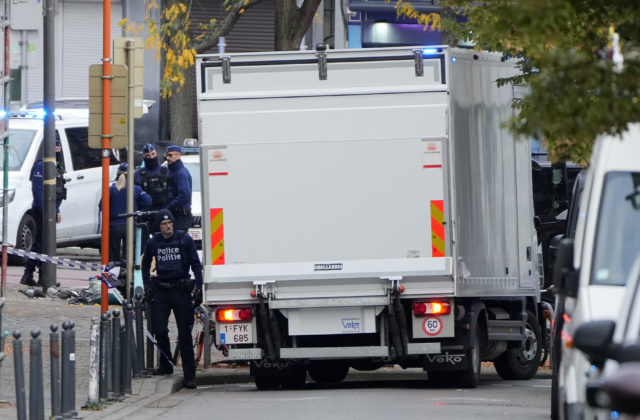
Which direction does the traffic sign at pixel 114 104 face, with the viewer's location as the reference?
facing away from the viewer

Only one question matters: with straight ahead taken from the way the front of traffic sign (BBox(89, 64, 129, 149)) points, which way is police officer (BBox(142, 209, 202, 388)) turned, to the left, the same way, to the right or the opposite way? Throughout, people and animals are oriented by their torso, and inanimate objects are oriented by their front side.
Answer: the opposite way

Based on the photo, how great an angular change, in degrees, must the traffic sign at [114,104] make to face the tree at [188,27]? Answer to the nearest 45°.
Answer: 0° — it already faces it

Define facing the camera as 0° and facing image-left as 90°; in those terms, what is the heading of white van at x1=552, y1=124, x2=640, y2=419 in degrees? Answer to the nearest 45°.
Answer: approximately 0°

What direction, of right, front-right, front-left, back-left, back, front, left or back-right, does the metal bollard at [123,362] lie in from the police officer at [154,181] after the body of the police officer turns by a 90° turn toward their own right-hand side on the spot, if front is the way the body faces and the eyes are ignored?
left

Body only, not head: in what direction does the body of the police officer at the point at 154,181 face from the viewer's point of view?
toward the camera

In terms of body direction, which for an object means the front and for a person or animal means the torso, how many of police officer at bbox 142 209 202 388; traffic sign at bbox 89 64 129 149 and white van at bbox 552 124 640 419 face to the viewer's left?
0

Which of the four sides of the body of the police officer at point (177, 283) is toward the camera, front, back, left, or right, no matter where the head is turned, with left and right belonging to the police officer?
front

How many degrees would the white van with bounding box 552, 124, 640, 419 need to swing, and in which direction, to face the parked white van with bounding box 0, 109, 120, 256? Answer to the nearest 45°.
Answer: approximately 135° to its right

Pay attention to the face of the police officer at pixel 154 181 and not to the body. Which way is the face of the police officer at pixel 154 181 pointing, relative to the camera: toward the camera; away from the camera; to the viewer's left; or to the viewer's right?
toward the camera

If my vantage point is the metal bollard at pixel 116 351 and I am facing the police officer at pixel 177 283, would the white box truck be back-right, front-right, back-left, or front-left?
front-right
